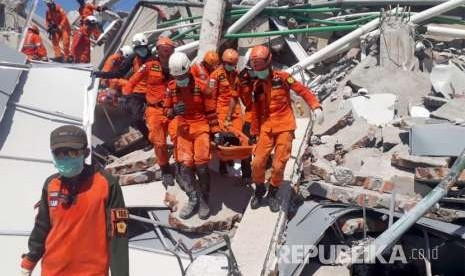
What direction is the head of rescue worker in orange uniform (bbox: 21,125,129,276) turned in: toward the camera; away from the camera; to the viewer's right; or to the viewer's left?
toward the camera

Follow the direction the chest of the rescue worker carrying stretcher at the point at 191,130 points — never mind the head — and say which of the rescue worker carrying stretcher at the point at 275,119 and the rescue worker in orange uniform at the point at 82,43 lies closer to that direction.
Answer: the rescue worker carrying stretcher

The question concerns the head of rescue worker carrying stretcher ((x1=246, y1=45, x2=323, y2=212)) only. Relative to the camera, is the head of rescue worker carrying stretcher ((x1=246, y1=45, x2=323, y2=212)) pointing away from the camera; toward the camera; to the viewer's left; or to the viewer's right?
toward the camera

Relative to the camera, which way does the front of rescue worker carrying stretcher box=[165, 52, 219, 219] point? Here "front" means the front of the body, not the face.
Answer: toward the camera

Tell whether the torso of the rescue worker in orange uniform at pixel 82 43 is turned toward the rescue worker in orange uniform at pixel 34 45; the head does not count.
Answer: no

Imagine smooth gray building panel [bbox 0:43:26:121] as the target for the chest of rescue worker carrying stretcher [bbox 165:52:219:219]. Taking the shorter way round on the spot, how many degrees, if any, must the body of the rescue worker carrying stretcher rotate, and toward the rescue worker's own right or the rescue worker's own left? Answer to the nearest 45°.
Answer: approximately 135° to the rescue worker's own right

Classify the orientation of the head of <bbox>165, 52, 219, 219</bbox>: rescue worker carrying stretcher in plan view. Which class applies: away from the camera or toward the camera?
toward the camera

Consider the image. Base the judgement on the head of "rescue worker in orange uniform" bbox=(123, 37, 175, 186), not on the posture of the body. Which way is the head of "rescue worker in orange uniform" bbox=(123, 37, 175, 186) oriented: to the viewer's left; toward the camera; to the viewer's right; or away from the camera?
toward the camera

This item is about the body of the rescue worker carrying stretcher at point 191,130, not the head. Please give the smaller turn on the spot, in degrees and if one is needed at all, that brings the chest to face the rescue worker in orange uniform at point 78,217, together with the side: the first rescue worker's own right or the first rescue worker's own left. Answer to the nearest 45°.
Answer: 0° — they already face them

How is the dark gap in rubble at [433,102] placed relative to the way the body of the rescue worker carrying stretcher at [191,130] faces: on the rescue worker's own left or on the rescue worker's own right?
on the rescue worker's own left
